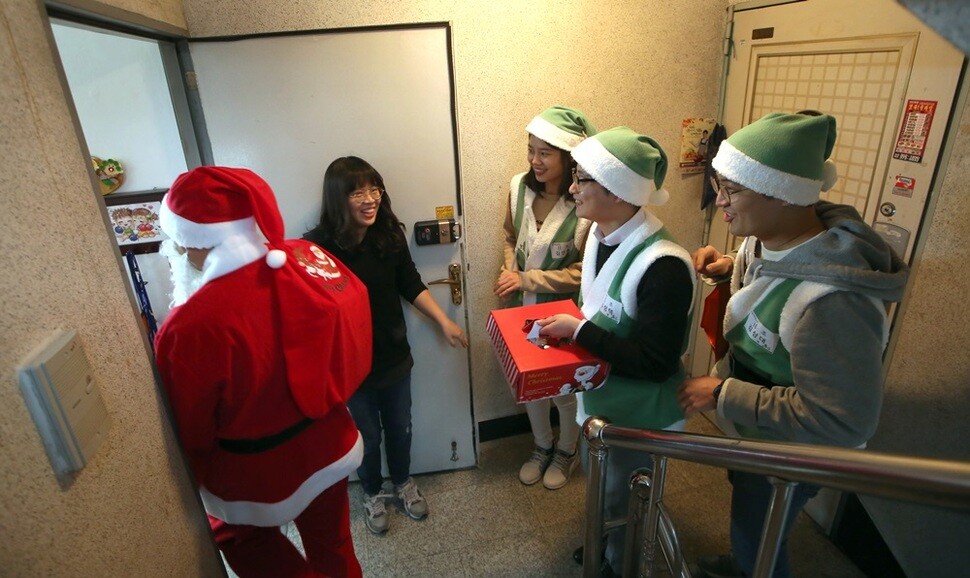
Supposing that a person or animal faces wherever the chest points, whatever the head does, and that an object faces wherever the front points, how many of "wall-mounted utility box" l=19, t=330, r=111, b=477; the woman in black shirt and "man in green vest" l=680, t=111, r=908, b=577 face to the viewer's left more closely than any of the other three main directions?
1

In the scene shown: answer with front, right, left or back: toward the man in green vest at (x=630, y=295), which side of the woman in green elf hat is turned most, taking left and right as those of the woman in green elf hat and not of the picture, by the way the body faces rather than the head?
left

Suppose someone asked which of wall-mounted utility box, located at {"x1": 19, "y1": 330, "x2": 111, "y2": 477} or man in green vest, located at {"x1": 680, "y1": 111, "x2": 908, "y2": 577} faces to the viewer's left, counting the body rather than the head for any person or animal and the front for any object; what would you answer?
the man in green vest

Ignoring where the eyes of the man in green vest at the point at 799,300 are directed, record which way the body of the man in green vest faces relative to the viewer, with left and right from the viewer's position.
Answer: facing to the left of the viewer

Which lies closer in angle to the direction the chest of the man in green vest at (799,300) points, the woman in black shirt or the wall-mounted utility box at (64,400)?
the woman in black shirt

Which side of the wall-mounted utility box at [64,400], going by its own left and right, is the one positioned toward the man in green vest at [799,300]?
front

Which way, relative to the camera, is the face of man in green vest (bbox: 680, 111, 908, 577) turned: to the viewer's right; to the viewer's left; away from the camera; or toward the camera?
to the viewer's left

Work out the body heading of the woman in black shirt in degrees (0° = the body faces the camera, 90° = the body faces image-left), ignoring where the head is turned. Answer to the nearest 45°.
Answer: approximately 315°

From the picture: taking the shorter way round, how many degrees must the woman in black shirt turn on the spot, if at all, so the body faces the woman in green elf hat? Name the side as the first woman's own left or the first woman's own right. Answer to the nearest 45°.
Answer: approximately 45° to the first woman's own left

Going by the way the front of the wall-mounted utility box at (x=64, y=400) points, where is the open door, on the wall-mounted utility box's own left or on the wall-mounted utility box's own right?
on the wall-mounted utility box's own left

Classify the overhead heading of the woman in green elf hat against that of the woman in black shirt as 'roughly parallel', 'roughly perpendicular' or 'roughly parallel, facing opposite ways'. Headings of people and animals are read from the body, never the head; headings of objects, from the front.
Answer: roughly perpendicular

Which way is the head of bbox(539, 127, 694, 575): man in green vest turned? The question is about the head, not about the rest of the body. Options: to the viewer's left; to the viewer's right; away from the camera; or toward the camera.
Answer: to the viewer's left
